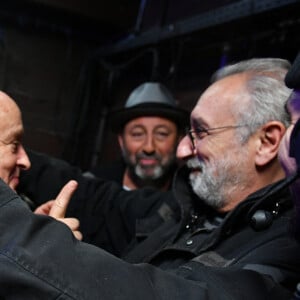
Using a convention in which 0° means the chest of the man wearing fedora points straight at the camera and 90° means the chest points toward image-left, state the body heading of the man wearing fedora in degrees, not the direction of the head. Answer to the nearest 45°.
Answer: approximately 0°

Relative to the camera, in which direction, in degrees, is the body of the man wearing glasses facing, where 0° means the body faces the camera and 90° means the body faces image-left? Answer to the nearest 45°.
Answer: approximately 90°

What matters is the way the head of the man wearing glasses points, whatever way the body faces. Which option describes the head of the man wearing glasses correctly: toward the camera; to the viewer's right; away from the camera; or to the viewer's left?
to the viewer's left

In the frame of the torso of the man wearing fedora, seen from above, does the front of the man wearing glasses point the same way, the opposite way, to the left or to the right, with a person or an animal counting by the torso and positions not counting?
to the right

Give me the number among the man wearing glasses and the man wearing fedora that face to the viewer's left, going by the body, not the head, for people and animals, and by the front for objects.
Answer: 1

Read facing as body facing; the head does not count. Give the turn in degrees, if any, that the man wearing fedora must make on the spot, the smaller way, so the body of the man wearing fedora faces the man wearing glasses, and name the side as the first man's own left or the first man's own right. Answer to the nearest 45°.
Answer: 0° — they already face them

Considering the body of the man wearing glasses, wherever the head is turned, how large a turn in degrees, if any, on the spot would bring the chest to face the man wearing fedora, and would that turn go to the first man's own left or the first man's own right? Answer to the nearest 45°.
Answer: approximately 90° to the first man's own right
